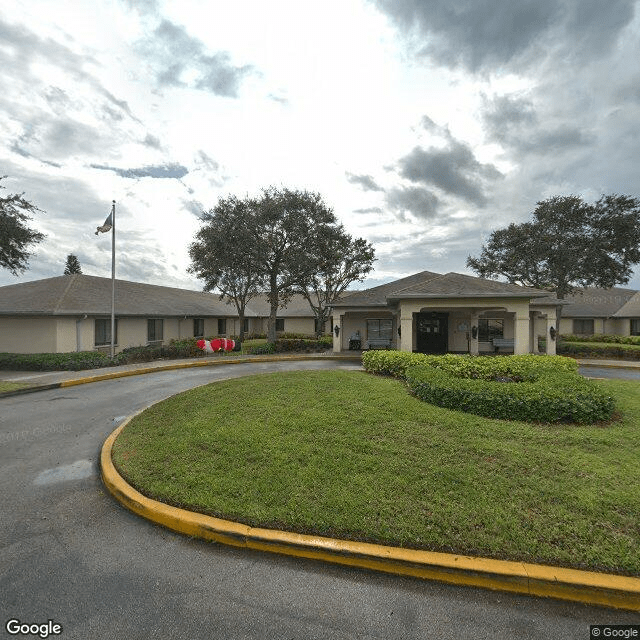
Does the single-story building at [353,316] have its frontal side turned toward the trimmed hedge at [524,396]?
yes

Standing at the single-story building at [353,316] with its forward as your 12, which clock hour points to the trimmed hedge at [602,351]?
The trimmed hedge is roughly at 9 o'clock from the single-story building.

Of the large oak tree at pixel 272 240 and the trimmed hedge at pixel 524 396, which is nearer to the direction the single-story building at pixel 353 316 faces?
the trimmed hedge

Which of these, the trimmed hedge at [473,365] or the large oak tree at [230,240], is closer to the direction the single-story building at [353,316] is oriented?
the trimmed hedge

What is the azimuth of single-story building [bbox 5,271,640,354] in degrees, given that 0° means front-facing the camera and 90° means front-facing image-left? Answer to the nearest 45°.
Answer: approximately 0°

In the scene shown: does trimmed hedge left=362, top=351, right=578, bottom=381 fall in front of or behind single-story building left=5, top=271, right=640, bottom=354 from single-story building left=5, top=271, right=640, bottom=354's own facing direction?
in front

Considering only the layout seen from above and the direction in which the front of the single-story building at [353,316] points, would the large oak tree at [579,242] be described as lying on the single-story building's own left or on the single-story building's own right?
on the single-story building's own left
